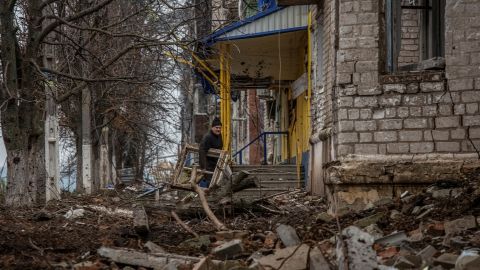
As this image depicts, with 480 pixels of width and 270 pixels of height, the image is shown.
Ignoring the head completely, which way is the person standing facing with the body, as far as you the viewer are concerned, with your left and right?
facing the viewer and to the right of the viewer

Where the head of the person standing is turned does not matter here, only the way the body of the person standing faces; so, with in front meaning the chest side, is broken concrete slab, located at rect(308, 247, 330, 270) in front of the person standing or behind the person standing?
in front

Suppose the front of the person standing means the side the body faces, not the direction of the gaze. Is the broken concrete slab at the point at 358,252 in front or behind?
in front

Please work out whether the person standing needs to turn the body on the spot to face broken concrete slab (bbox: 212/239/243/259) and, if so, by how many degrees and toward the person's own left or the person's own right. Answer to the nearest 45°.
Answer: approximately 45° to the person's own right

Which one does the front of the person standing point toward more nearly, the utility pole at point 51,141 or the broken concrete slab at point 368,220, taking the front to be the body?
the broken concrete slab

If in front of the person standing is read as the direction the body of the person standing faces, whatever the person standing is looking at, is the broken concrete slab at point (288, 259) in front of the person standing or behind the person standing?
in front
